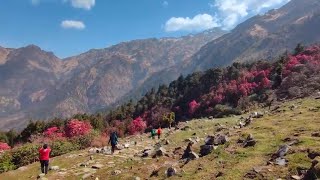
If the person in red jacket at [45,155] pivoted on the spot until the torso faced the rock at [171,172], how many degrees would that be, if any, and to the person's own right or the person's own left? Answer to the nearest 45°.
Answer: approximately 135° to the person's own right

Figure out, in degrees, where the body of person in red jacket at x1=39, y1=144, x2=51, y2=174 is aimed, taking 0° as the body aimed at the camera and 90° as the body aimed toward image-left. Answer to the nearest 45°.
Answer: approximately 180°

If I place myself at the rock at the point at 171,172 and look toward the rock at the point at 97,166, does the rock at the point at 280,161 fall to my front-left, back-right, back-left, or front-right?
back-right
